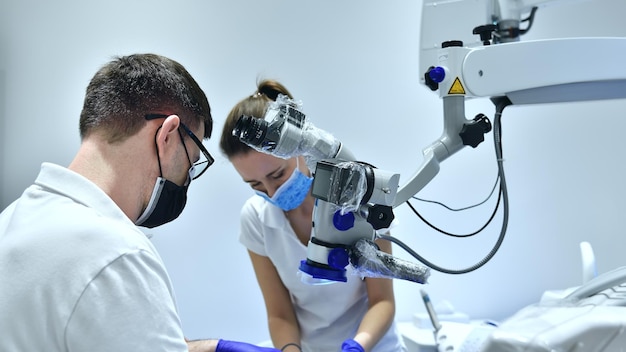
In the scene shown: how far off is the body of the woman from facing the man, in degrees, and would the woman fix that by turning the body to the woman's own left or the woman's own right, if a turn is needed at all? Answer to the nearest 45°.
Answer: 0° — they already face them

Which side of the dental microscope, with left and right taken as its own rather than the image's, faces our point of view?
left

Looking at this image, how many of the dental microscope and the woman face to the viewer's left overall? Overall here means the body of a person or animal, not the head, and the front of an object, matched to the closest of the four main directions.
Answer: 1

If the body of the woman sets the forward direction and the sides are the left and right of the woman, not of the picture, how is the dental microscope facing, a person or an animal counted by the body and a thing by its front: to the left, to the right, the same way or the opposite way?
to the right

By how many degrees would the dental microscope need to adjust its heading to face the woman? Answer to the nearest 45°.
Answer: approximately 45° to its right

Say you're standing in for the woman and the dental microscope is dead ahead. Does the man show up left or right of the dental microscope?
right
